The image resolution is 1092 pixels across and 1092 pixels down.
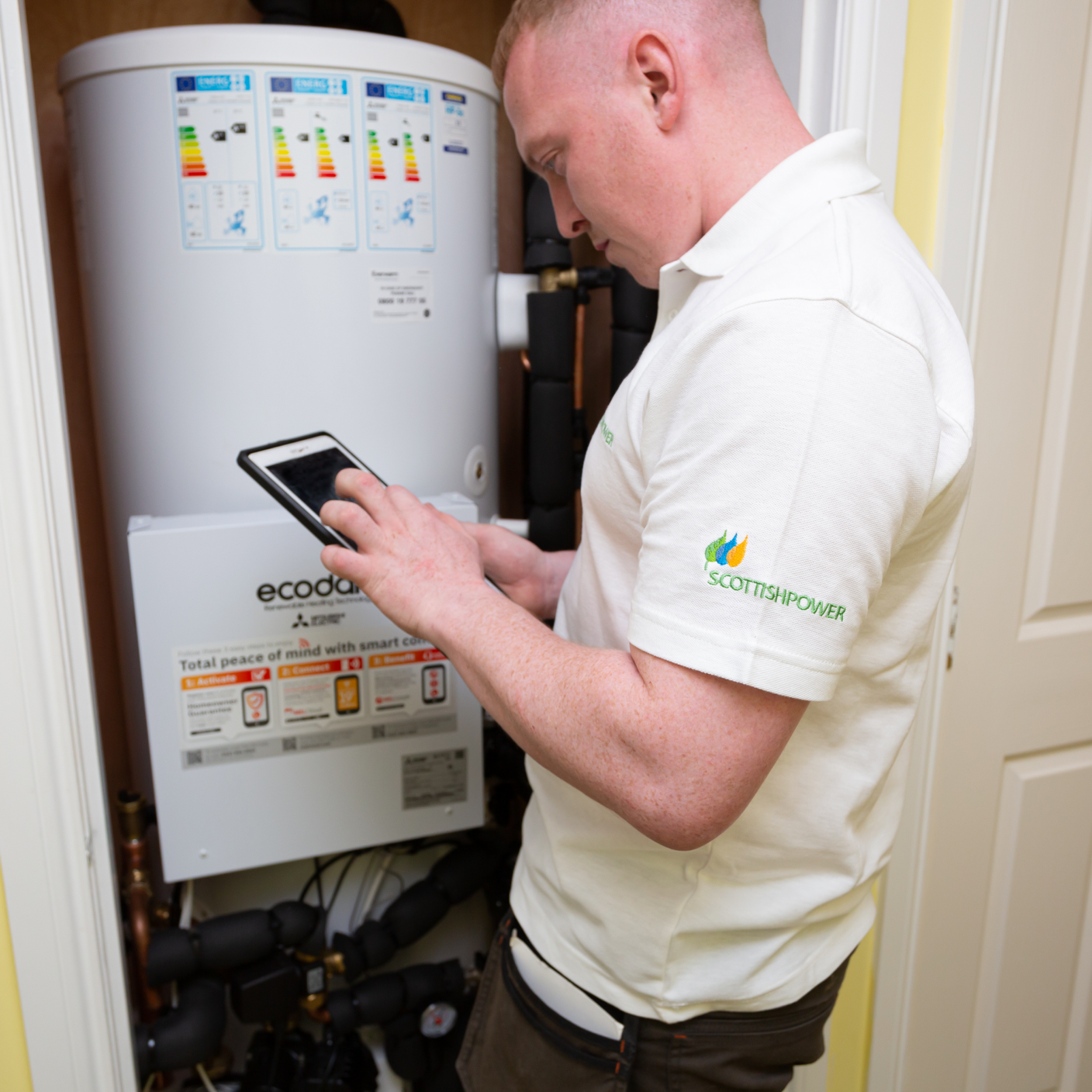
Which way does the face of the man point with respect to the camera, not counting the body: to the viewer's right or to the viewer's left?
to the viewer's left

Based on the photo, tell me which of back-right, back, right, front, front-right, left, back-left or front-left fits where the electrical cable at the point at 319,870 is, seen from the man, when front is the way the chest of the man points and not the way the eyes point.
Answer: front-right

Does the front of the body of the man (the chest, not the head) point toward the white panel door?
no

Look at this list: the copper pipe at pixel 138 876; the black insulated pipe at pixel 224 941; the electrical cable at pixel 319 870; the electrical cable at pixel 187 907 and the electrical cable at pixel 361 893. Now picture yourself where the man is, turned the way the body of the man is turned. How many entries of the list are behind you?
0

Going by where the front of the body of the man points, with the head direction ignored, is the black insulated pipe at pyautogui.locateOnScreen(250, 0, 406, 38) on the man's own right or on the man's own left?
on the man's own right

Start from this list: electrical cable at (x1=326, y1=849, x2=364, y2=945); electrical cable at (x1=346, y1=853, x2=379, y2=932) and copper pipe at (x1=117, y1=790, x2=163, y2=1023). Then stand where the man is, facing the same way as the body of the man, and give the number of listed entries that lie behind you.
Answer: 0

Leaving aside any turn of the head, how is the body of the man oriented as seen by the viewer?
to the viewer's left

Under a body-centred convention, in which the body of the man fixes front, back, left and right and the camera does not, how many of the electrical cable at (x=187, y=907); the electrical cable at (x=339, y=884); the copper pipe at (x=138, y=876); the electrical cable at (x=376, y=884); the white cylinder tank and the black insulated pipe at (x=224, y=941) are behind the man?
0

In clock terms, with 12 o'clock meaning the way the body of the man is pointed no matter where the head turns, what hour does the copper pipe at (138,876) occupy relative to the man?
The copper pipe is roughly at 1 o'clock from the man.

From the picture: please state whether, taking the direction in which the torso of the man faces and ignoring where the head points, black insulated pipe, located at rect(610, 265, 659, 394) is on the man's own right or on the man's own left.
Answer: on the man's own right
